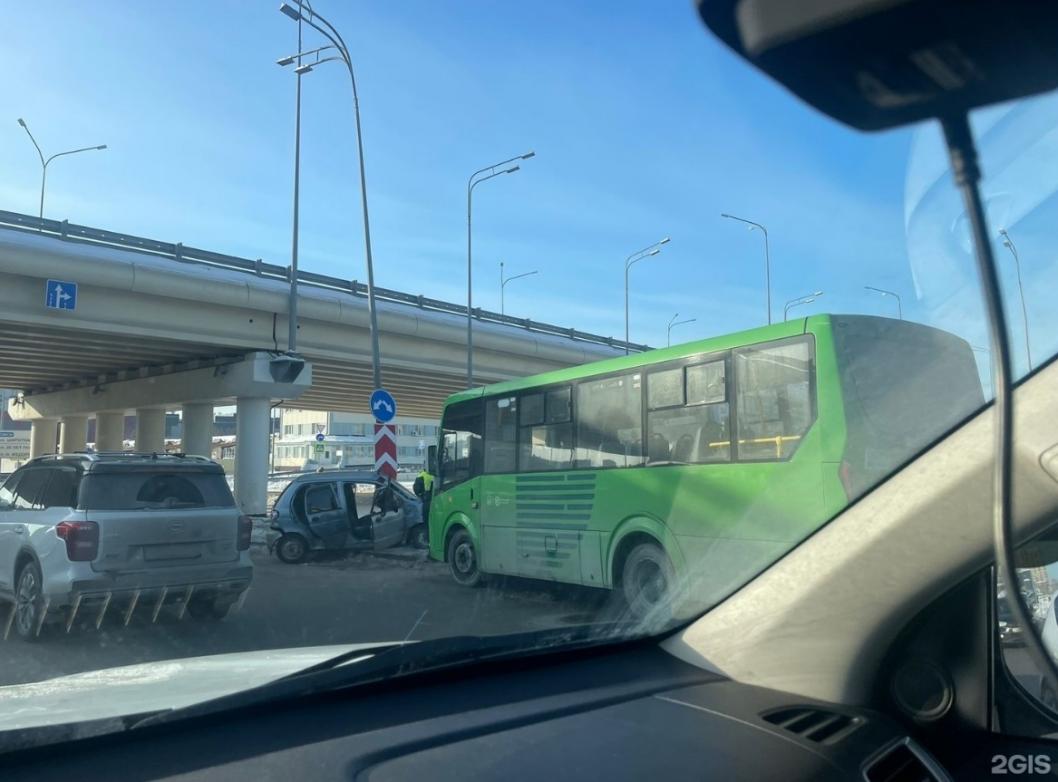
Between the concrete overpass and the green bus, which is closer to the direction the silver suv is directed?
the concrete overpass

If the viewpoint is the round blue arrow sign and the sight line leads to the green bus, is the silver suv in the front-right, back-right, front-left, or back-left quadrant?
front-right

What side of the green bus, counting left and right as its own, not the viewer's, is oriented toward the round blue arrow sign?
front

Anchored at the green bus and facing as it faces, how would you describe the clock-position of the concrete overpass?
The concrete overpass is roughly at 12 o'clock from the green bus.

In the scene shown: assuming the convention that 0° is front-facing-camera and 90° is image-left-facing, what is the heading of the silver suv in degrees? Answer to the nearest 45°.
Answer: approximately 135°

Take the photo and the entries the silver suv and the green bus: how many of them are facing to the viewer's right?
0

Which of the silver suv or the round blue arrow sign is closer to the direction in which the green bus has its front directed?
the round blue arrow sign

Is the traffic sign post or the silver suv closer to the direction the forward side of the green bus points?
the traffic sign post

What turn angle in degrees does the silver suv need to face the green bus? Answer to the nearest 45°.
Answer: approximately 135° to its right

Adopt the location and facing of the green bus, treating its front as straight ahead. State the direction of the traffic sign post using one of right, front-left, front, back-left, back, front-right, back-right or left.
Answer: front

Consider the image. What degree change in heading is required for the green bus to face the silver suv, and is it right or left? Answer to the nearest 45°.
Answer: approximately 90° to its left

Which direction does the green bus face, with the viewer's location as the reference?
facing away from the viewer and to the left of the viewer
